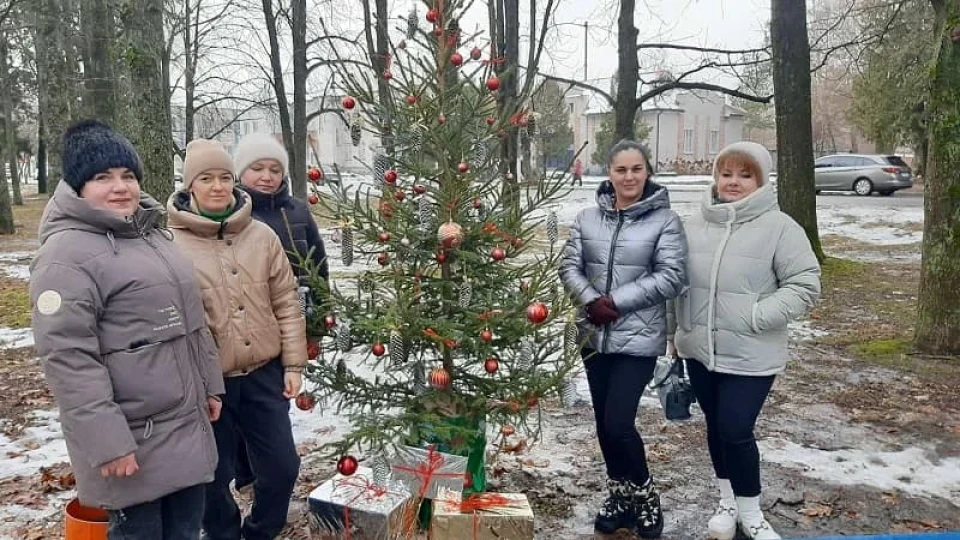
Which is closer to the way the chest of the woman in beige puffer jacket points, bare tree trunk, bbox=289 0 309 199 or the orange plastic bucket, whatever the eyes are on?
the orange plastic bucket

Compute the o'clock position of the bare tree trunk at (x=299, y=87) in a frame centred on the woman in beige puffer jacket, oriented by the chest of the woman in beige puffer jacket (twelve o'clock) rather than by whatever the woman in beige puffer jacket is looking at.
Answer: The bare tree trunk is roughly at 6 o'clock from the woman in beige puffer jacket.

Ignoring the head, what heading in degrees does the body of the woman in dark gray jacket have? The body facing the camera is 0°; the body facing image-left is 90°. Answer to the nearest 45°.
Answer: approximately 315°

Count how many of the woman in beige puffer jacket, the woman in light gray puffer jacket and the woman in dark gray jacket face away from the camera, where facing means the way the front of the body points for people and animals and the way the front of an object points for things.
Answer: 0

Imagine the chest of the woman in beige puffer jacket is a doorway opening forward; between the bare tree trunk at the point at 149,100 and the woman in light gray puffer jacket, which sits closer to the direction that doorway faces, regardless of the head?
the woman in light gray puffer jacket

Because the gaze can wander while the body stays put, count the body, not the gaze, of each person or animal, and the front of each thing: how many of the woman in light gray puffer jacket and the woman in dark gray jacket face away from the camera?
0

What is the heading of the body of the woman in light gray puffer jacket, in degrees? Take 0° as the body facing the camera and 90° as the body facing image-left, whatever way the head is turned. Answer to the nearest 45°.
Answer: approximately 45°

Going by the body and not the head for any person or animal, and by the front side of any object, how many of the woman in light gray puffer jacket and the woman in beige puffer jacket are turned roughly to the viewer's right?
0

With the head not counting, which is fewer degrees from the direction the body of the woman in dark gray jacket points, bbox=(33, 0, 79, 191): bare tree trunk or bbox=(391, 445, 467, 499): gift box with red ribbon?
the gift box with red ribbon

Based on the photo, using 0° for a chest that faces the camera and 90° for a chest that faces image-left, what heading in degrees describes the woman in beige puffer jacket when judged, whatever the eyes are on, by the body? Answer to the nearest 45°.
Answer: approximately 0°

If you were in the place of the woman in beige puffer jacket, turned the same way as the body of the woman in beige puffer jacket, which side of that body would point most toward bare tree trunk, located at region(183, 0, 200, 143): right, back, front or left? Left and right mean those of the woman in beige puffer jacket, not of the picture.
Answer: back
